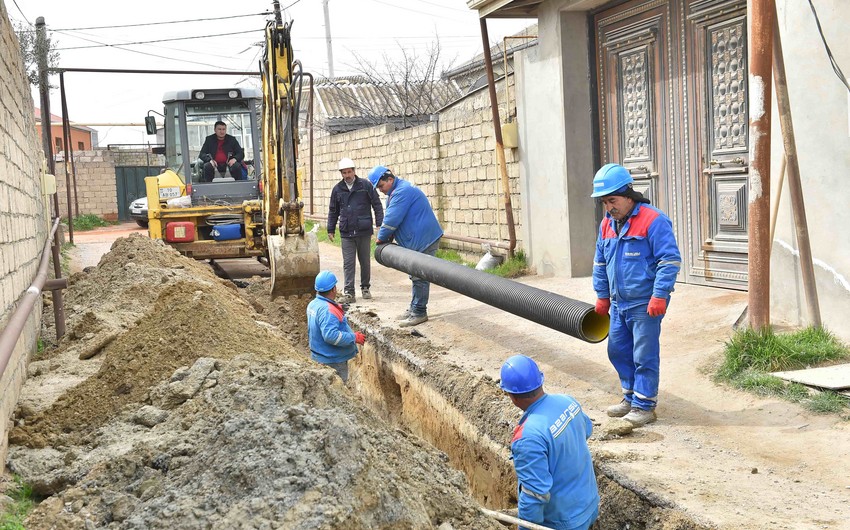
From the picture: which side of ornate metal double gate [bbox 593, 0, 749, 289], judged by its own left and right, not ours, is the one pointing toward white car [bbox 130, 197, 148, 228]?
right

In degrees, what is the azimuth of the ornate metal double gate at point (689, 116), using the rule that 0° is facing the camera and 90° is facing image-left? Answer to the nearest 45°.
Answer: approximately 45°

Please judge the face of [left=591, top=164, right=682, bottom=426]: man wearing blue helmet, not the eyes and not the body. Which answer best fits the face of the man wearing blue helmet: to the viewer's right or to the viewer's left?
to the viewer's left

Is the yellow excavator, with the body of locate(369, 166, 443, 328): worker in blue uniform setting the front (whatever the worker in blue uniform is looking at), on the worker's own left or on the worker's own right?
on the worker's own right

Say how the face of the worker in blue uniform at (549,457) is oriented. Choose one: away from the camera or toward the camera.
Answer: away from the camera

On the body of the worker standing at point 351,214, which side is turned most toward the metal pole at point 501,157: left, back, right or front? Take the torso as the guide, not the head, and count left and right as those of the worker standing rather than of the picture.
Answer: left

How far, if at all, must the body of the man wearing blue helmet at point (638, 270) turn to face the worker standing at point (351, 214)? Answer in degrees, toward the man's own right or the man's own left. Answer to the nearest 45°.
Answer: approximately 90° to the man's own right

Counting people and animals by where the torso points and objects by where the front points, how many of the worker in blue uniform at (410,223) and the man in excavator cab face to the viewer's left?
1
